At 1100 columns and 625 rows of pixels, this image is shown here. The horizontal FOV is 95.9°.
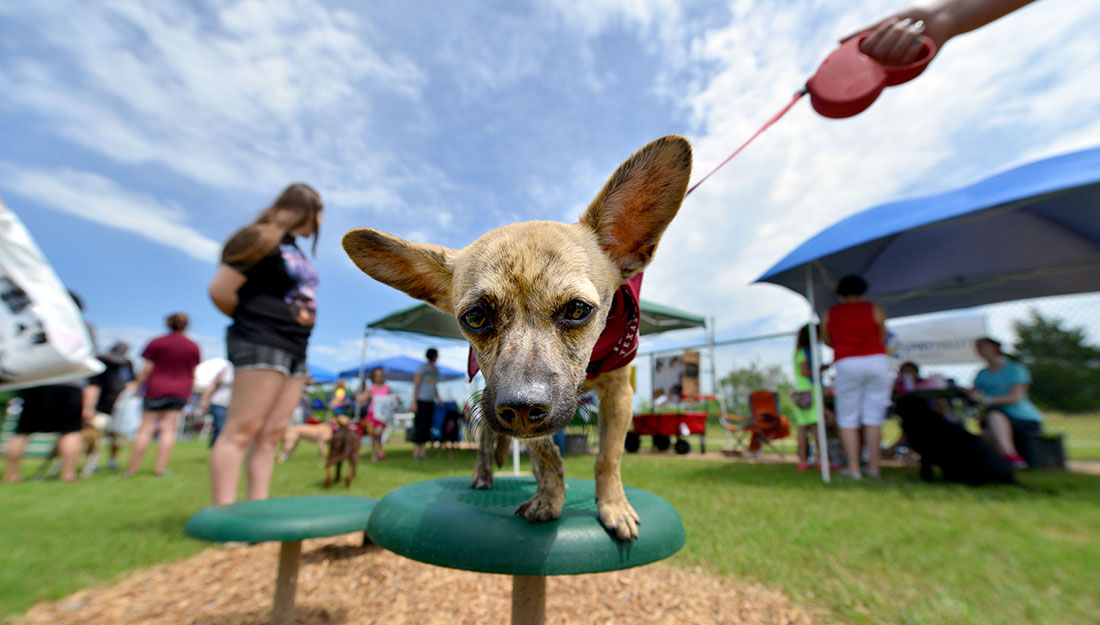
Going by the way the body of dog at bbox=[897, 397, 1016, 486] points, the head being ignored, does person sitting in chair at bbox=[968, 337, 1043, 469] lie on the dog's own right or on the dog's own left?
on the dog's own right

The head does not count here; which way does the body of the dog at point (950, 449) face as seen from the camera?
to the viewer's left

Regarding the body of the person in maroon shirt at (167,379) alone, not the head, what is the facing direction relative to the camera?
away from the camera

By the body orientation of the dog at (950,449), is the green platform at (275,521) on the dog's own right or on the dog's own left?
on the dog's own left

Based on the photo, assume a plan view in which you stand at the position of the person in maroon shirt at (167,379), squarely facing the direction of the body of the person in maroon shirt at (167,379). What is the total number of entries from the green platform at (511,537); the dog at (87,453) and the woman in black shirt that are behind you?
2

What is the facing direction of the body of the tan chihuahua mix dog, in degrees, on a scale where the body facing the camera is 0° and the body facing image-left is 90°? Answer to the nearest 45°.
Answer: approximately 0°

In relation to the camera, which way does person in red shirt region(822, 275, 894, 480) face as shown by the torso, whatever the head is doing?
away from the camera
